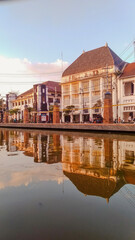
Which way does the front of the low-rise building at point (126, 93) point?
toward the camera

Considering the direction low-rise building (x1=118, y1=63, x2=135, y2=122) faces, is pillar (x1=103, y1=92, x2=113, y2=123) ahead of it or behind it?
ahead
